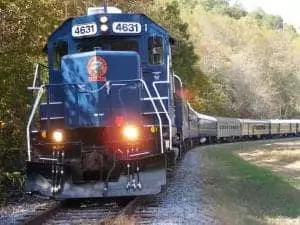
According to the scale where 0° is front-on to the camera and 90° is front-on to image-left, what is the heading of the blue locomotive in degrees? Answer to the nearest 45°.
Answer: approximately 0°
